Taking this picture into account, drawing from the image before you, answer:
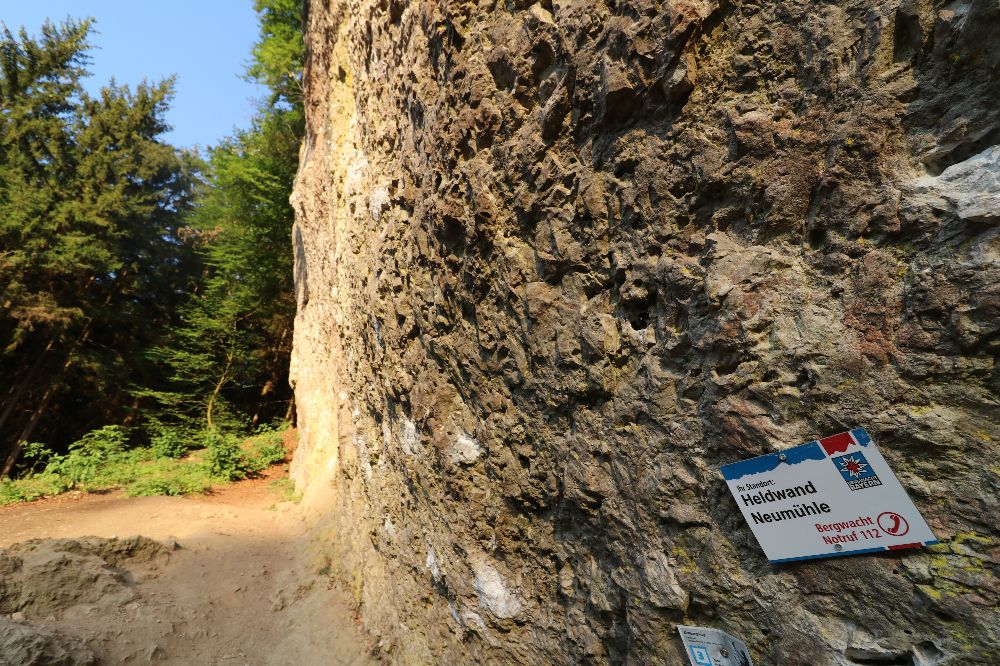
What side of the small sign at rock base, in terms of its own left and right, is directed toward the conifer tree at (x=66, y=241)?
right

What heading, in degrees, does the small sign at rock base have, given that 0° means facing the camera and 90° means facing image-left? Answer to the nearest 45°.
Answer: approximately 0°

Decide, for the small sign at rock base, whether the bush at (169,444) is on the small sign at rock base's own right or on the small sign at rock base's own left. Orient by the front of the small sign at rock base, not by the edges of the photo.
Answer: on the small sign at rock base's own right
